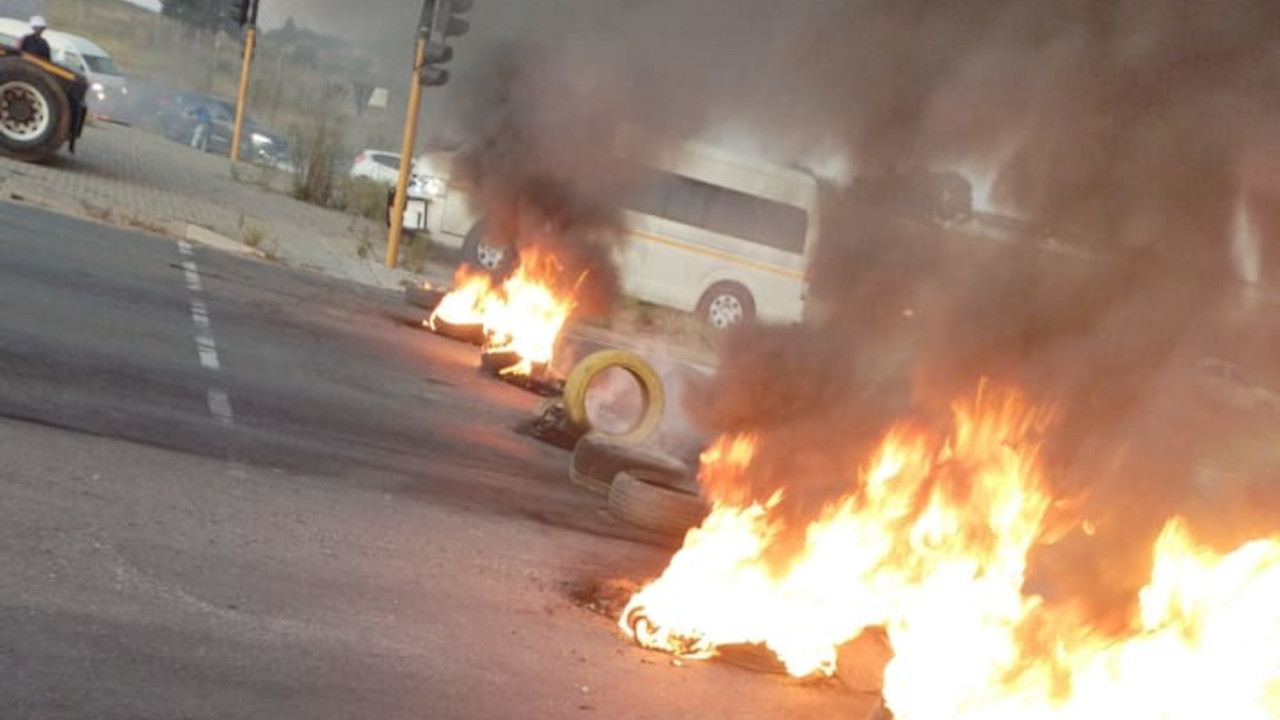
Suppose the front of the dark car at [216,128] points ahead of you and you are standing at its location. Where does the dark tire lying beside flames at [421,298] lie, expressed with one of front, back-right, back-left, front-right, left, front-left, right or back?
front-right

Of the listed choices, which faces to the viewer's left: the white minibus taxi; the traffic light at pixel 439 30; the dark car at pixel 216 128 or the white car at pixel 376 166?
the white minibus taxi

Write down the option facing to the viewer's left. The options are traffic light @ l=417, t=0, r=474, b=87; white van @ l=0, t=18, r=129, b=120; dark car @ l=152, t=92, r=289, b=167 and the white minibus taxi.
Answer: the white minibus taxi

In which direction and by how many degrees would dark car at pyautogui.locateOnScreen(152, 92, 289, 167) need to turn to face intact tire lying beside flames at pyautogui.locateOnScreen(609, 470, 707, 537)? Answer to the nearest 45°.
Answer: approximately 45° to its right

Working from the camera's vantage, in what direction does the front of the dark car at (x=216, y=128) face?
facing the viewer and to the right of the viewer

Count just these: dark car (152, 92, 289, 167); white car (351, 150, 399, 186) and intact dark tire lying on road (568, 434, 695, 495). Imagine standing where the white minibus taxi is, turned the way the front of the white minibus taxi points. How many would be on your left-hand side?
1

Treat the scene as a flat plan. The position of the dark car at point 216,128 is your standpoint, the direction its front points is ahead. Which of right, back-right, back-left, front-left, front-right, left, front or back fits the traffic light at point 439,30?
front-right

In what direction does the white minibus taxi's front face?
to the viewer's left

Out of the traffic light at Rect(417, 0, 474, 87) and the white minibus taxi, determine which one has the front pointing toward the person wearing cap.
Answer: the white minibus taxi

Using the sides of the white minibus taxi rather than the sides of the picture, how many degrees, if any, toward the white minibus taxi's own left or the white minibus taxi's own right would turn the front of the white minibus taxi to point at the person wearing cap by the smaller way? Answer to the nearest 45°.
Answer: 0° — it already faces them
